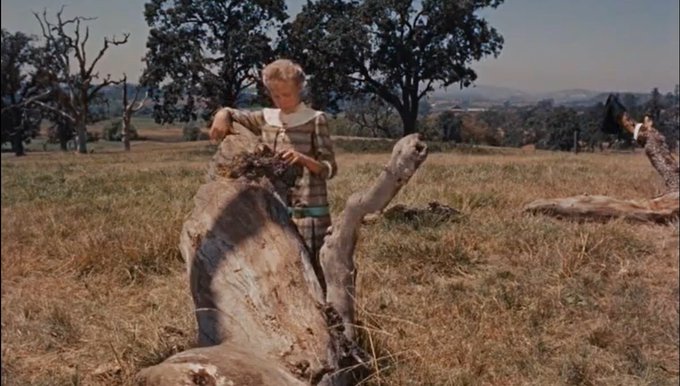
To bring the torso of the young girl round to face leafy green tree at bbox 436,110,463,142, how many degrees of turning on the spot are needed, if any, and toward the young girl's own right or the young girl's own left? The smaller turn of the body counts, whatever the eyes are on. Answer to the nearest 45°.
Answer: approximately 135° to the young girl's own right

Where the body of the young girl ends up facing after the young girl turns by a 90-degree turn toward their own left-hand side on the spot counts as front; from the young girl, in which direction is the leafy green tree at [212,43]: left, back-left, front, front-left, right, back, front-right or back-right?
back-left

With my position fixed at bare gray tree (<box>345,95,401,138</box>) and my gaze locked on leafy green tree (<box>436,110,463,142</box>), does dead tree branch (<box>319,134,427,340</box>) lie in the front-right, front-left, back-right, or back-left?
back-right

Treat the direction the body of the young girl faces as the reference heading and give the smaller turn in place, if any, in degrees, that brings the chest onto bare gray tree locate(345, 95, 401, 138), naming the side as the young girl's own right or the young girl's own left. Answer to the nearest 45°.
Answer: approximately 135° to the young girl's own right

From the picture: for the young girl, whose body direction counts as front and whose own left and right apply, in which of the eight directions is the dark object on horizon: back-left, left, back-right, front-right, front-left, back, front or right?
back

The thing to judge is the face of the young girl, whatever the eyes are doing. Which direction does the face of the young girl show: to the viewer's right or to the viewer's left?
to the viewer's left

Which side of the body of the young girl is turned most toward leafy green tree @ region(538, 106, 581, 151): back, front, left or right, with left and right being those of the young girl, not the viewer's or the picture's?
back

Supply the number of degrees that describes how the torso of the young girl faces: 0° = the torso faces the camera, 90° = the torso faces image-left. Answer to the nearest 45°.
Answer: approximately 45°
